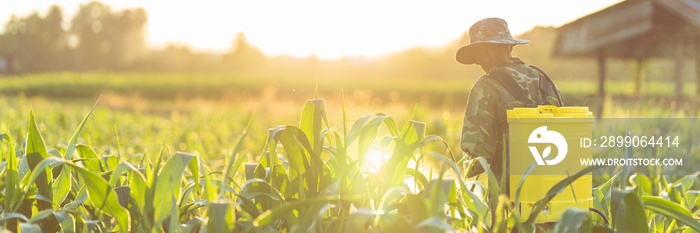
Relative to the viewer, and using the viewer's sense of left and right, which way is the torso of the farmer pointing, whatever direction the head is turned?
facing away from the viewer and to the left of the viewer

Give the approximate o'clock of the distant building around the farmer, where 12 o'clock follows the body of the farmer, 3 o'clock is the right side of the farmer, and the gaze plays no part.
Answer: The distant building is roughly at 2 o'clock from the farmer.
